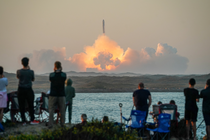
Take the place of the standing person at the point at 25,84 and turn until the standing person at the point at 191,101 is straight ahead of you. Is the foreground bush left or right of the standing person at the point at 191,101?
right

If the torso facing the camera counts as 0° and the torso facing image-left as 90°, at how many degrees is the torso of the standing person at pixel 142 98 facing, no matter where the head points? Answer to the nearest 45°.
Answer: approximately 180°

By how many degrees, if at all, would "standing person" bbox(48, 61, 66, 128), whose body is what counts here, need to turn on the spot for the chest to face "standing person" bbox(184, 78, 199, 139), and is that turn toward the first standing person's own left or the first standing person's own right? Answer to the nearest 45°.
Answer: approximately 90° to the first standing person's own right

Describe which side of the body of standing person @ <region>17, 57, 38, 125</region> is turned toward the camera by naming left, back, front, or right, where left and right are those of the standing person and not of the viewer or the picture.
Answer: back

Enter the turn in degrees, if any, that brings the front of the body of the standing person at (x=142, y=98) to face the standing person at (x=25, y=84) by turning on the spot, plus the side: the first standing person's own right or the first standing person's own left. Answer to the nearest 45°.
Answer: approximately 90° to the first standing person's own left

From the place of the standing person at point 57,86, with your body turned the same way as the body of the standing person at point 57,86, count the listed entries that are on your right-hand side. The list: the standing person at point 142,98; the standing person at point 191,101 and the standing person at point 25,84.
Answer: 2

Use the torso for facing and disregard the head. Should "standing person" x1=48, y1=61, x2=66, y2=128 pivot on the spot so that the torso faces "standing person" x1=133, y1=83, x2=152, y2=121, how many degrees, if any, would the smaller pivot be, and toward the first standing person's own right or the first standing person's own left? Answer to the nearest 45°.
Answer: approximately 90° to the first standing person's own right

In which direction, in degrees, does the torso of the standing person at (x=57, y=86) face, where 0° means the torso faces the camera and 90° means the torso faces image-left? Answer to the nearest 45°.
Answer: approximately 180°
